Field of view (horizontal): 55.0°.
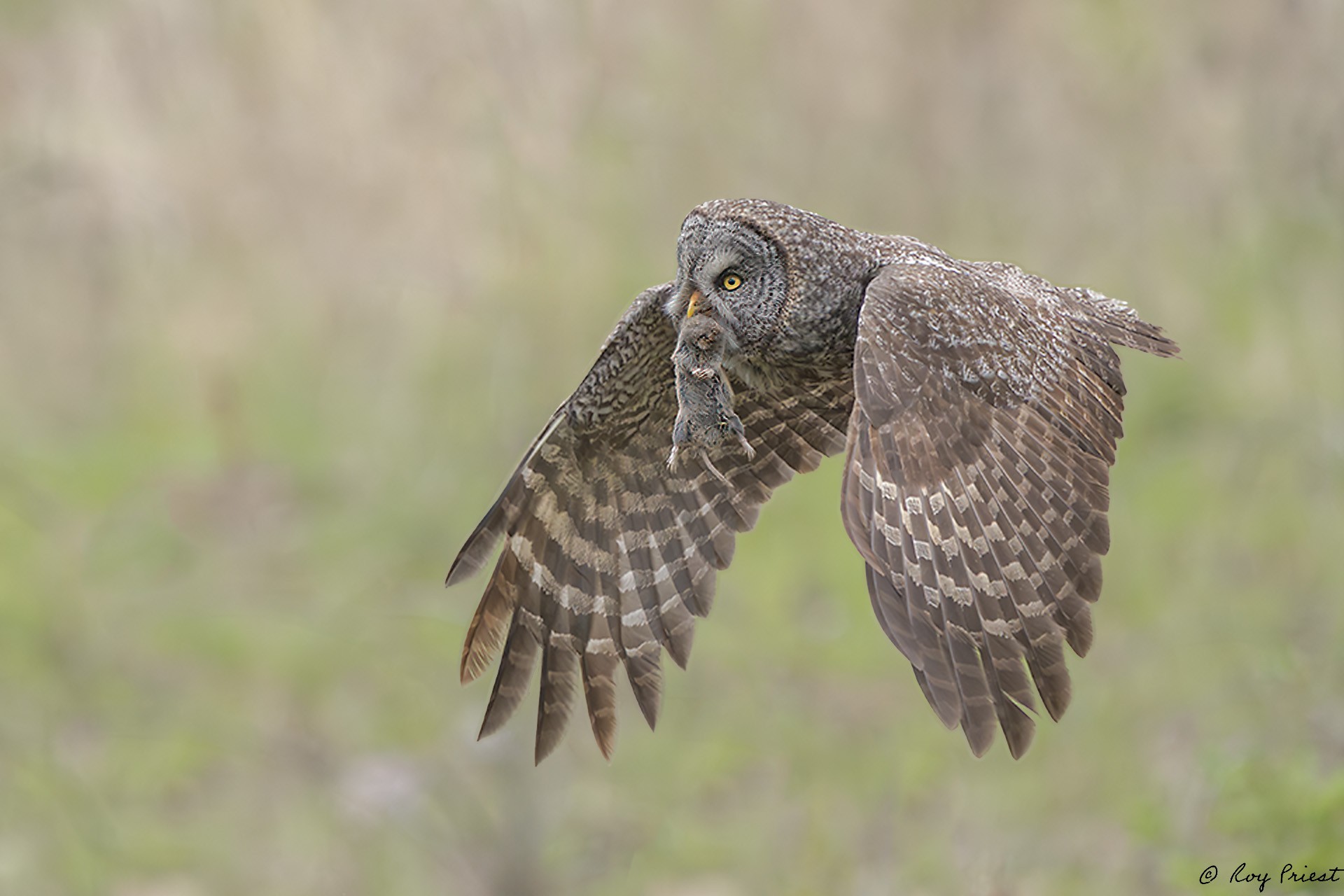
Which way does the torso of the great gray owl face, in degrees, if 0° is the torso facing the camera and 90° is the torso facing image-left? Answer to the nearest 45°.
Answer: approximately 45°
